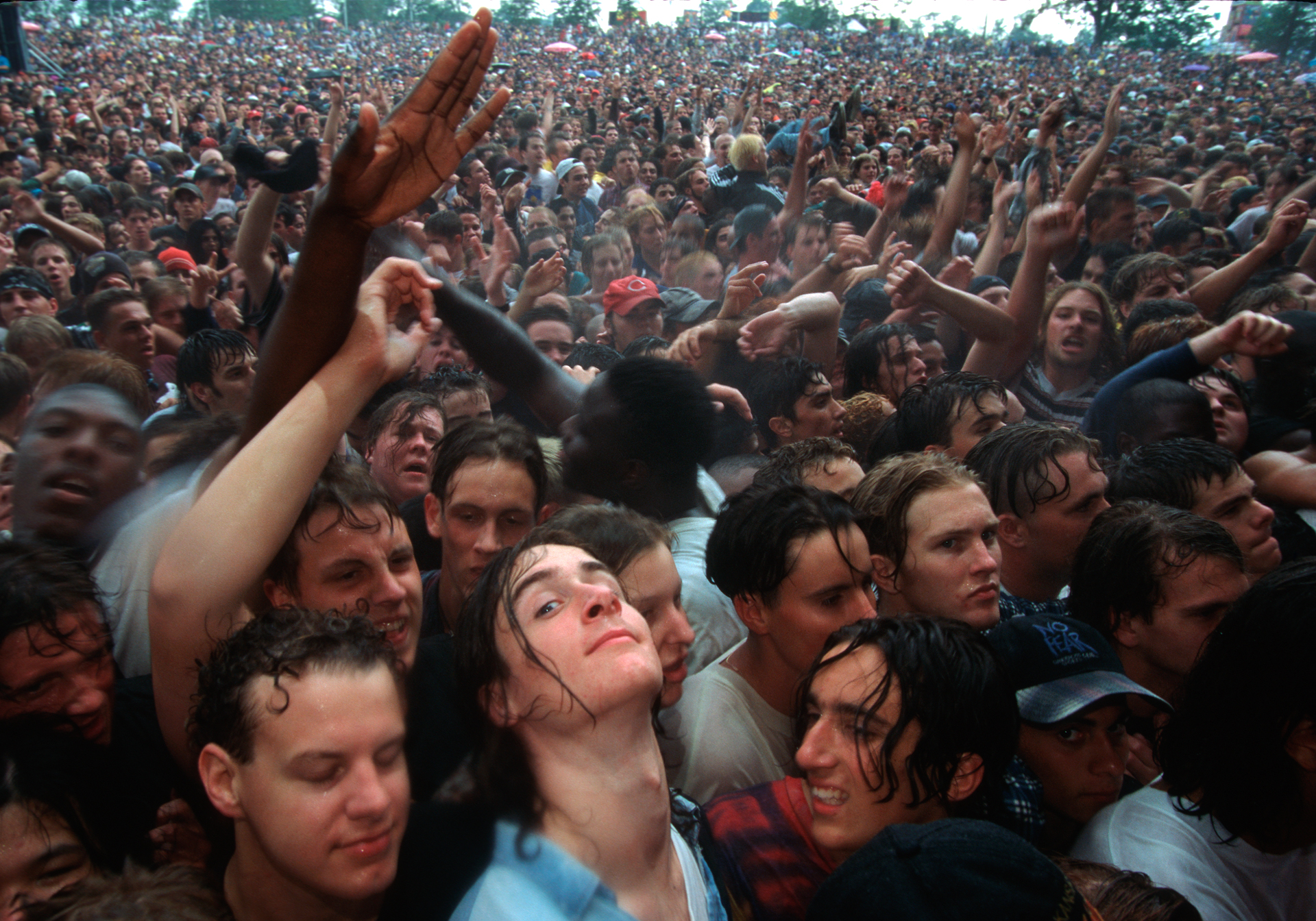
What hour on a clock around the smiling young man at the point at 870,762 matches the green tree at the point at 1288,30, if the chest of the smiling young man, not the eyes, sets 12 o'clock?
The green tree is roughly at 5 o'clock from the smiling young man.

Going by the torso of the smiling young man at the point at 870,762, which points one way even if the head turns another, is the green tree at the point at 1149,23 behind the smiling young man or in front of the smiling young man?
behind

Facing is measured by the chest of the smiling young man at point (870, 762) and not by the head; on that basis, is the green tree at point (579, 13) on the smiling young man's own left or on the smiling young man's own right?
on the smiling young man's own right

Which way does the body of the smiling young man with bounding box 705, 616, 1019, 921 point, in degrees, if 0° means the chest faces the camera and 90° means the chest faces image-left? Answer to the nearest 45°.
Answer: approximately 45°

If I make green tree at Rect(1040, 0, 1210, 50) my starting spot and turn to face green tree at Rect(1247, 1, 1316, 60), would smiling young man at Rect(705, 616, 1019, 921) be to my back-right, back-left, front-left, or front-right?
back-right

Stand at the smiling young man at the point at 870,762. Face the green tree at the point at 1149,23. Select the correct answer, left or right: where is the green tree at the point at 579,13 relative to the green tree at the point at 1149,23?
left

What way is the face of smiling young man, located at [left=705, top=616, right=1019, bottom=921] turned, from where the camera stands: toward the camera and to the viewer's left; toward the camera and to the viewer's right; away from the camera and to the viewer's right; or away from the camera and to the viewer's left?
toward the camera and to the viewer's left

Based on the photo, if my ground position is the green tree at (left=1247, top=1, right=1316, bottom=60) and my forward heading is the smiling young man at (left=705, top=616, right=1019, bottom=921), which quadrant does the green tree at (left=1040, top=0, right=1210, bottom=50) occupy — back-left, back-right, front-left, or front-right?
front-right
